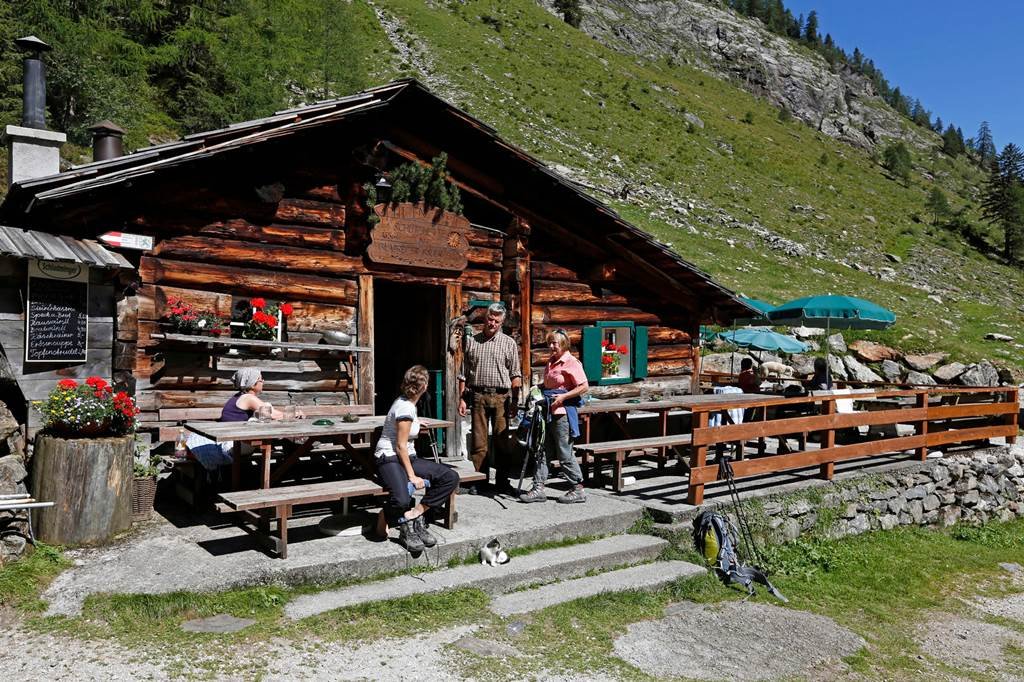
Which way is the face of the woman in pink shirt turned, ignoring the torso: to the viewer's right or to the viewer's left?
to the viewer's left

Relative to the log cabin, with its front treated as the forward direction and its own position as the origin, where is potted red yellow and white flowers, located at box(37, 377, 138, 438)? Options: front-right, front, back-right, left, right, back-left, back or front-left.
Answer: right

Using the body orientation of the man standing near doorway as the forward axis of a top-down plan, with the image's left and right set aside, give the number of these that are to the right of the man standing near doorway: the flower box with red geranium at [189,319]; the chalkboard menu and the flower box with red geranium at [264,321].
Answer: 3

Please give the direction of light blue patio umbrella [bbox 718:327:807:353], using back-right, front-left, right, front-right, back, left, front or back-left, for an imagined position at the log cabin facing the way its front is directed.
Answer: left

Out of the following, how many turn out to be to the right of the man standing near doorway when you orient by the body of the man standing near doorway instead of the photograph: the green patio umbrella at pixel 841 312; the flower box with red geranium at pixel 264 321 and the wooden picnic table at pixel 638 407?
1

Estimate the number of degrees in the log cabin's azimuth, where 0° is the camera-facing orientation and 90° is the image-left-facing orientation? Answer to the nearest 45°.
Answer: approximately 315°
